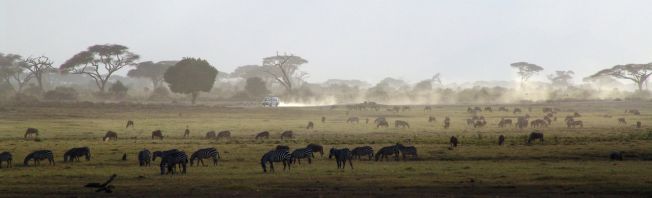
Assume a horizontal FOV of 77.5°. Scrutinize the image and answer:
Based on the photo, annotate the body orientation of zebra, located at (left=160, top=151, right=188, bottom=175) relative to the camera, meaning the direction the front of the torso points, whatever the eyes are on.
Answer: to the viewer's left

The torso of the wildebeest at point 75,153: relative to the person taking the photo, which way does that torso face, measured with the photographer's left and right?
facing to the left of the viewer

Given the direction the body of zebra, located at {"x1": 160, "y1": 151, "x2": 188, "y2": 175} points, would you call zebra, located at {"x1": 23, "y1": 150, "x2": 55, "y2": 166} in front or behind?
in front

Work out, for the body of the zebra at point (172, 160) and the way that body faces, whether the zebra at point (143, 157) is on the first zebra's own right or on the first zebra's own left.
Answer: on the first zebra's own right

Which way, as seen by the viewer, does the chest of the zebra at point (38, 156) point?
to the viewer's left

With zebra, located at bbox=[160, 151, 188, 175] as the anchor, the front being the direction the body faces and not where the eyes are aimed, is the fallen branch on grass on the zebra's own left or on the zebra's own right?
on the zebra's own left

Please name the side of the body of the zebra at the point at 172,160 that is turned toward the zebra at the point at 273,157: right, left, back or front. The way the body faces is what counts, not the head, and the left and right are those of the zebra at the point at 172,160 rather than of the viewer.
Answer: back

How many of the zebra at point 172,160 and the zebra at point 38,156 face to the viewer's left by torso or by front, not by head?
2
